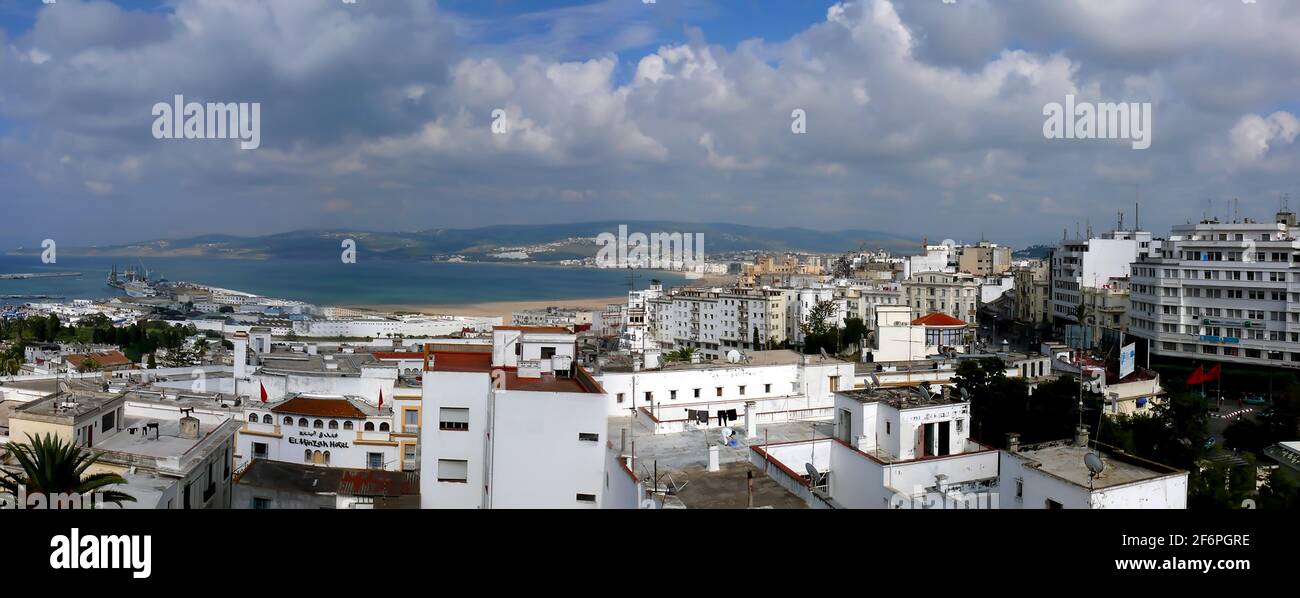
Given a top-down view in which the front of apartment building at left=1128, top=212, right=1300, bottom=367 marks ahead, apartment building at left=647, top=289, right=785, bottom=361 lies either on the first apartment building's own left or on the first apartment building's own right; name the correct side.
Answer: on the first apartment building's own right

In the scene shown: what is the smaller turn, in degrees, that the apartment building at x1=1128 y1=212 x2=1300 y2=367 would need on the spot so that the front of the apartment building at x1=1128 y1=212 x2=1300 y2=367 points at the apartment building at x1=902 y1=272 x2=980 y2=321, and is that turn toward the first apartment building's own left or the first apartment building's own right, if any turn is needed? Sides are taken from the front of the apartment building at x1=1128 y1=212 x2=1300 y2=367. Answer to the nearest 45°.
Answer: approximately 135° to the first apartment building's own right

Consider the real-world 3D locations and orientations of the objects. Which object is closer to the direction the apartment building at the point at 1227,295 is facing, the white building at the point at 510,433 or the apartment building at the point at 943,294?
the white building

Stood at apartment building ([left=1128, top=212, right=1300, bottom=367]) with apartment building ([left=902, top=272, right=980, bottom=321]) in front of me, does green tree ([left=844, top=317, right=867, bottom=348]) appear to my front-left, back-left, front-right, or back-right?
front-left

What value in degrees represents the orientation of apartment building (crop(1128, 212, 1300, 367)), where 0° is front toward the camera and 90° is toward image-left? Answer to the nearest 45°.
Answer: approximately 0°

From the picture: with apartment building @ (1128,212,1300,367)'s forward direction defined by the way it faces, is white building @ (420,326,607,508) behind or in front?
in front

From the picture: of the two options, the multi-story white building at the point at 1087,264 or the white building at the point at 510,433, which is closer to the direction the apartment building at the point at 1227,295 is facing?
the white building

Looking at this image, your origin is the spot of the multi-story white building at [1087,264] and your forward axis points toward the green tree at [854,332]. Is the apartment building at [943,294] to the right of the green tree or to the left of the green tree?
right

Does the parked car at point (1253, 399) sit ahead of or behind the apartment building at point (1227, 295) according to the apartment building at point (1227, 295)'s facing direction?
ahead

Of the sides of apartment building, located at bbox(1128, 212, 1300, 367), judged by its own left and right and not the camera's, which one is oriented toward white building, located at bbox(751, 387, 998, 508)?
front

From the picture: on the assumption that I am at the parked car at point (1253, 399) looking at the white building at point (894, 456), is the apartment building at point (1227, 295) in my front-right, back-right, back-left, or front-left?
back-right

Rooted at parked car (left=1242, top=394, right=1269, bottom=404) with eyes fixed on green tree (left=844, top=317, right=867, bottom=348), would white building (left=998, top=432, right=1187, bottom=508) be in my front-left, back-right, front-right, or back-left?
back-left

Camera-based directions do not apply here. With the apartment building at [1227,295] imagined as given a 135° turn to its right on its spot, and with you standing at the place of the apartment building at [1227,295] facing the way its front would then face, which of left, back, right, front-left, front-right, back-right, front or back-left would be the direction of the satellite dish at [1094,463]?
back-left

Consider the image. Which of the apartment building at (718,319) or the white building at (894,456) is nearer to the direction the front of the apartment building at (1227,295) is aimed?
the white building

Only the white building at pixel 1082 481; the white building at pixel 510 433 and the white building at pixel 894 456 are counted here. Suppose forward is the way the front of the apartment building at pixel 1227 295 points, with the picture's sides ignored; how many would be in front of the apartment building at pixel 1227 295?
3

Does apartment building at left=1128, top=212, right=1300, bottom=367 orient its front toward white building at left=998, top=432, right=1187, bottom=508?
yes
